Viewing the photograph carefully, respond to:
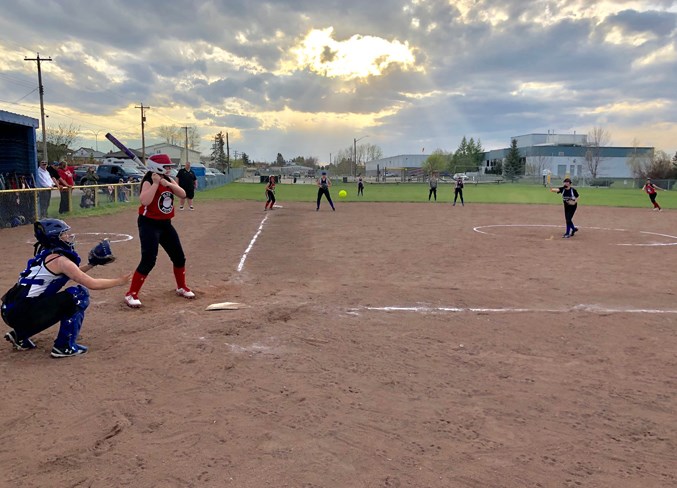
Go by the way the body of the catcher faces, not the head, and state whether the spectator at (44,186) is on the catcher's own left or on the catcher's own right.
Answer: on the catcher's own left

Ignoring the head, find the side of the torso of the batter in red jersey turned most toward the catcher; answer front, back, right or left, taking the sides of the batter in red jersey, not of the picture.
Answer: right

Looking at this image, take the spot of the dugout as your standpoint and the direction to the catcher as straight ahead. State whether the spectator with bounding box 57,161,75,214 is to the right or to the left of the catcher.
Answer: left

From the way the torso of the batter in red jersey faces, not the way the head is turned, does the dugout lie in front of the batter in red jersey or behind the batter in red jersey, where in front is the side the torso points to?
behind

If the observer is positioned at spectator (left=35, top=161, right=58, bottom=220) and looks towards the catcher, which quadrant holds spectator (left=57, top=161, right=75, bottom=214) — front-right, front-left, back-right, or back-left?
back-left

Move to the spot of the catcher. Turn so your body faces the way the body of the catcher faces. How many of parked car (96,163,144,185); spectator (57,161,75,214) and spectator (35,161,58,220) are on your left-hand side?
3

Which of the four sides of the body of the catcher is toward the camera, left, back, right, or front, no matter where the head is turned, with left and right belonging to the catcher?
right

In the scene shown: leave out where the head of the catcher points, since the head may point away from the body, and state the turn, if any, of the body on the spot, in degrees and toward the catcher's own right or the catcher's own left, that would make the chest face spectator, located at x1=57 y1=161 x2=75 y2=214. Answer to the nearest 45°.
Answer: approximately 90° to the catcher's own left

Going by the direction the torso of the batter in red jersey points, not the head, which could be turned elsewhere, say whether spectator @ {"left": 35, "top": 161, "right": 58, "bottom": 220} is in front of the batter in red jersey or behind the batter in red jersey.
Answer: behind

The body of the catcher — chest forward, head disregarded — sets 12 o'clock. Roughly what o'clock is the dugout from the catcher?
The dugout is roughly at 9 o'clock from the catcher.

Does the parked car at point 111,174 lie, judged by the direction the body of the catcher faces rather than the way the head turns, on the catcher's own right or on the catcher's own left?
on the catcher's own left
